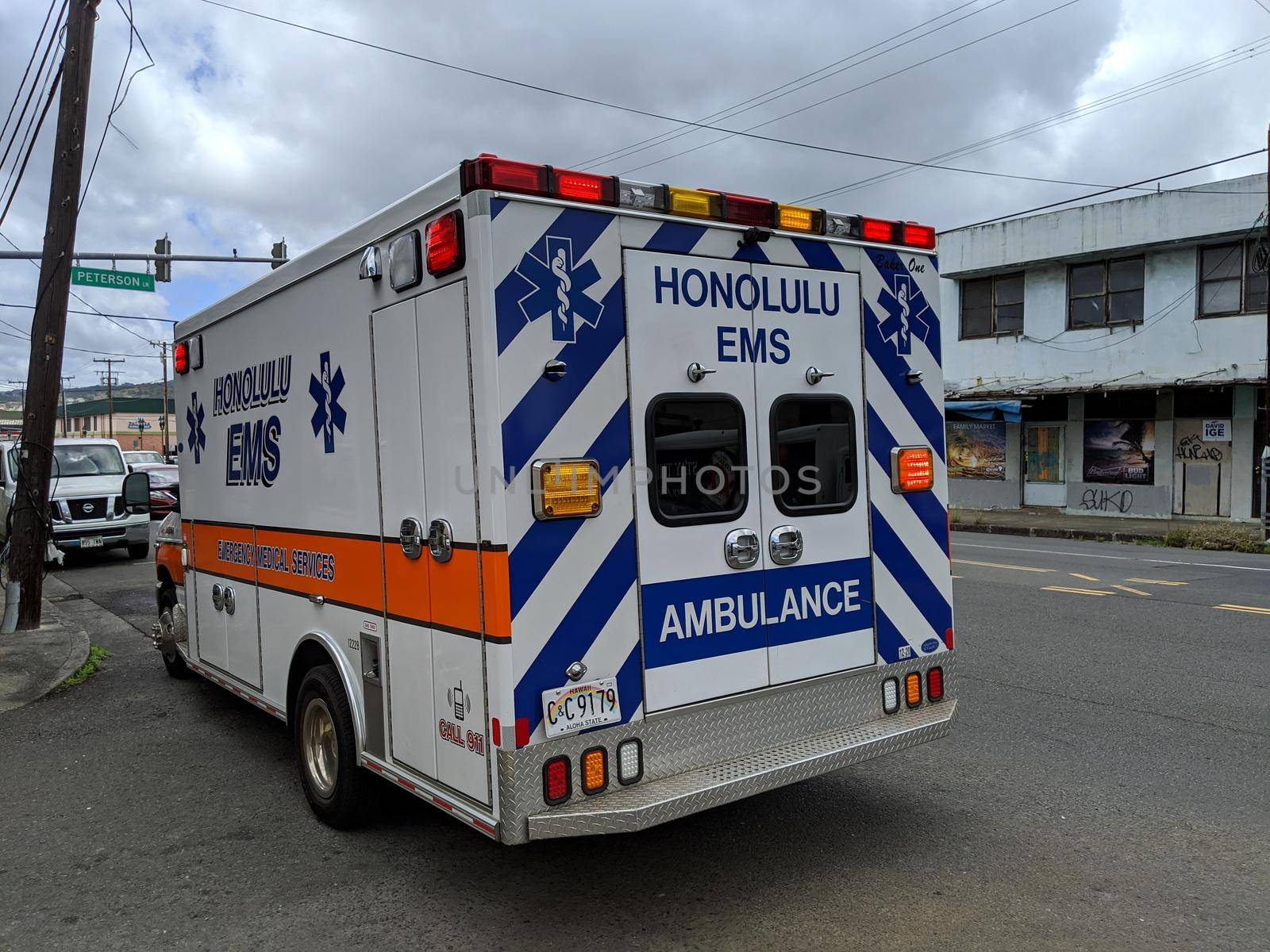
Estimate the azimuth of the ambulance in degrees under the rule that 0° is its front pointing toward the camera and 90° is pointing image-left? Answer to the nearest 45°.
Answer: approximately 135°

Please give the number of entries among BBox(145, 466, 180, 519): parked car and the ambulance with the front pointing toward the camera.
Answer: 1

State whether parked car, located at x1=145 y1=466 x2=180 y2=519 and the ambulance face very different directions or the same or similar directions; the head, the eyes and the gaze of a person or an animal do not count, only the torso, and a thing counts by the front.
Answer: very different directions

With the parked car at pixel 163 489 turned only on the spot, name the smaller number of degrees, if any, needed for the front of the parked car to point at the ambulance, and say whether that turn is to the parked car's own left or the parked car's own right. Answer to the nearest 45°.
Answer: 0° — it already faces it

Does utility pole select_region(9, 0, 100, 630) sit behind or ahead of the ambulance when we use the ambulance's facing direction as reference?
ahead

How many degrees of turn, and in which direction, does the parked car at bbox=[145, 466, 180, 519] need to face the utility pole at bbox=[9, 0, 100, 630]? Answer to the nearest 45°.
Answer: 0° — it already faces it

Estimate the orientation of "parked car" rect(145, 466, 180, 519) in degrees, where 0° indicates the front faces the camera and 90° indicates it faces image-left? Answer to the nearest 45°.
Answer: approximately 0°
